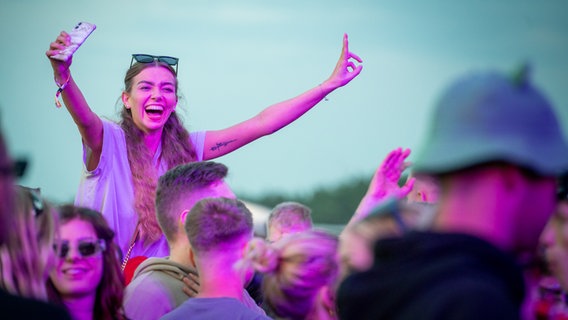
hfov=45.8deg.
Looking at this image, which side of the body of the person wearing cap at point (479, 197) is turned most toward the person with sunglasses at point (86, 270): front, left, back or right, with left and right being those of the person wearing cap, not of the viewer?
left

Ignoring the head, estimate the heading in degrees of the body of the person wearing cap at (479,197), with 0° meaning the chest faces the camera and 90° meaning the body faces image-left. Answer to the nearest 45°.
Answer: approximately 225°

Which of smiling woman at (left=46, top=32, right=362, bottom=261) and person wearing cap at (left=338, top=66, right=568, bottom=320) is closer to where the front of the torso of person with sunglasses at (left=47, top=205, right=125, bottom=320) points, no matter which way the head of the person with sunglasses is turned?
the person wearing cap

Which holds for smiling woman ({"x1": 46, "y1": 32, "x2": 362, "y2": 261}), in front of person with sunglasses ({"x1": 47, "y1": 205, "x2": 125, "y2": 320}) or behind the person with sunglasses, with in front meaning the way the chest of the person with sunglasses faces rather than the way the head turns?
behind
